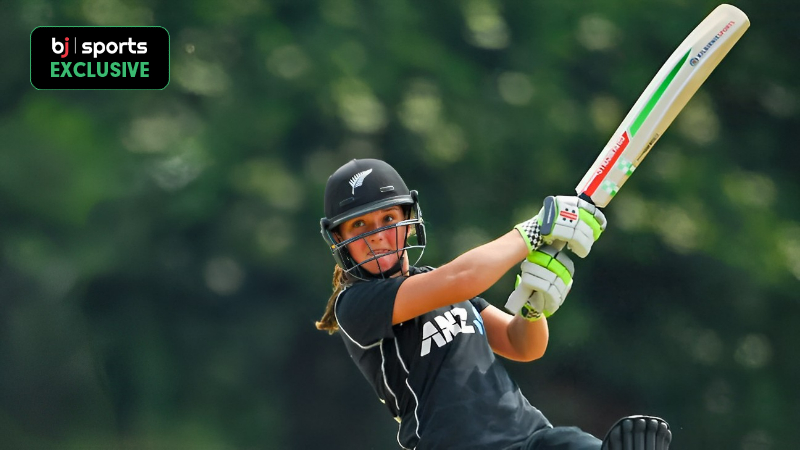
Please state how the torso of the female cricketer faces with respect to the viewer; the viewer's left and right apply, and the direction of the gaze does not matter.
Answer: facing the viewer and to the right of the viewer
